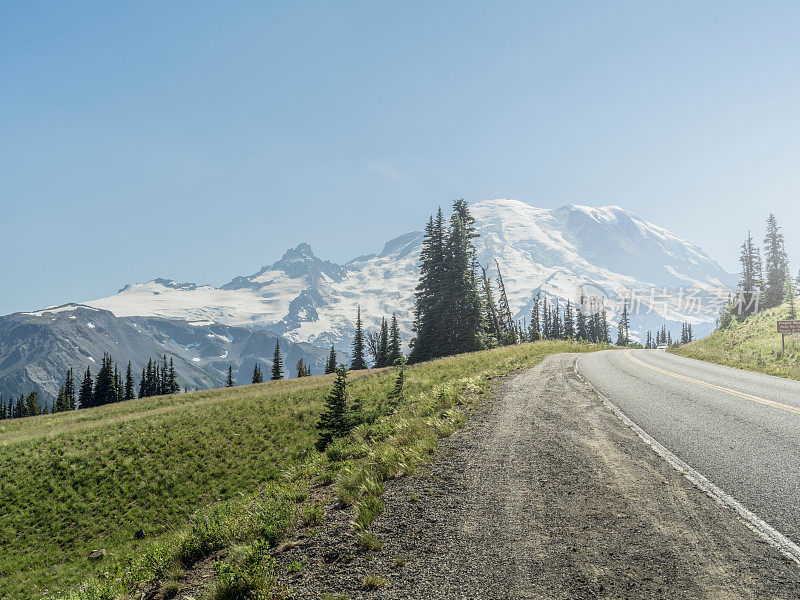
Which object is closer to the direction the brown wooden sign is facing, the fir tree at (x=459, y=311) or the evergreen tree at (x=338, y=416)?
the evergreen tree

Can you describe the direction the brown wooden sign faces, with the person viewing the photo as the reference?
facing the viewer

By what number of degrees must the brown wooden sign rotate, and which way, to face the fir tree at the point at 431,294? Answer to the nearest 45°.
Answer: approximately 90° to its right

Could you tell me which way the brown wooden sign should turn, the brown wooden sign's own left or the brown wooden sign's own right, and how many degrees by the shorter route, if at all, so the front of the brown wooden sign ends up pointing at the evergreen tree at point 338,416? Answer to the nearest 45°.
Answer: approximately 45° to the brown wooden sign's own right

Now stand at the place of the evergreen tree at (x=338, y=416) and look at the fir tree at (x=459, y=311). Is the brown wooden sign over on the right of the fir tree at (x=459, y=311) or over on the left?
right

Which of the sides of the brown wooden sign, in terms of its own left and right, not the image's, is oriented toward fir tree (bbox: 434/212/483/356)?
right

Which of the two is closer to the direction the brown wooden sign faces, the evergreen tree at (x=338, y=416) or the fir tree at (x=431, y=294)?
the evergreen tree
